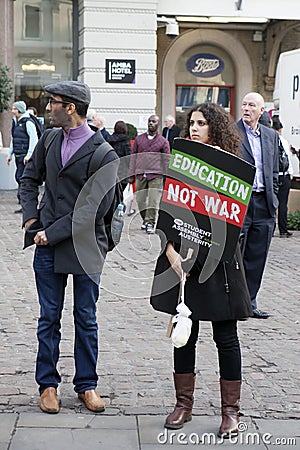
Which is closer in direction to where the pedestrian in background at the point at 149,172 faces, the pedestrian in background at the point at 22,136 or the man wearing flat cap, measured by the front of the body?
the man wearing flat cap

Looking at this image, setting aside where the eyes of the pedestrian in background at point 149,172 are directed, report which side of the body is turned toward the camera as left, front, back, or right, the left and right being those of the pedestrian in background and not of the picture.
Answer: front

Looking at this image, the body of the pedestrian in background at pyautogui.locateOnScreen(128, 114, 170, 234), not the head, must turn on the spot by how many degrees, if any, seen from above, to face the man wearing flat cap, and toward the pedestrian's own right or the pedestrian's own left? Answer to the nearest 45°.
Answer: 0° — they already face them

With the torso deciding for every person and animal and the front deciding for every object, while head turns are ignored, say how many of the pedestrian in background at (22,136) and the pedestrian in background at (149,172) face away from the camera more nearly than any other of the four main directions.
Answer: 0

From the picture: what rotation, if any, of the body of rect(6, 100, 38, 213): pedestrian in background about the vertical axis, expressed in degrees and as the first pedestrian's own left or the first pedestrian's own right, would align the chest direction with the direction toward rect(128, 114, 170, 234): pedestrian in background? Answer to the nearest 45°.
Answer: approximately 45° to the first pedestrian's own left

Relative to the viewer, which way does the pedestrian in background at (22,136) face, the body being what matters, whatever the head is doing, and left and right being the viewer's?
facing the viewer and to the left of the viewer

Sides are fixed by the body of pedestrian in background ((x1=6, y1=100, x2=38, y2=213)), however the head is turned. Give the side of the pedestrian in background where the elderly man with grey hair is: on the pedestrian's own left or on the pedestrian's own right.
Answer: on the pedestrian's own left

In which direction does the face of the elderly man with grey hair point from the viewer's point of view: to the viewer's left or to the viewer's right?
to the viewer's left

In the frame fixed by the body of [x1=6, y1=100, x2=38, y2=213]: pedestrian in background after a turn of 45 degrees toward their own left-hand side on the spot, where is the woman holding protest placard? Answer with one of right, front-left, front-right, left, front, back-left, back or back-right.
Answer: front

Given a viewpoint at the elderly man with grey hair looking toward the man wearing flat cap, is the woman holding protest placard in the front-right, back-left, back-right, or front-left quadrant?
front-left

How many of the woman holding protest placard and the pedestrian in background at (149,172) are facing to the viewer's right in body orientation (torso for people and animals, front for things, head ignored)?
0
